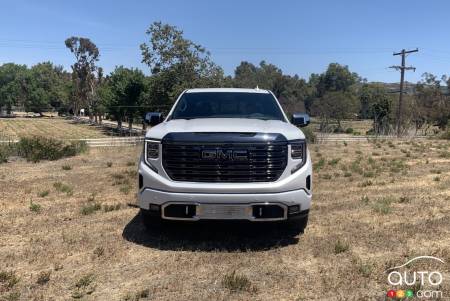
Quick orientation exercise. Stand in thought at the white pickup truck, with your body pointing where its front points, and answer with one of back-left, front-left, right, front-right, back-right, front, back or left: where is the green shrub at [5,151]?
back-right

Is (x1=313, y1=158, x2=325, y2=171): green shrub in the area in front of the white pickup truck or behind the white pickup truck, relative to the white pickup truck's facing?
behind

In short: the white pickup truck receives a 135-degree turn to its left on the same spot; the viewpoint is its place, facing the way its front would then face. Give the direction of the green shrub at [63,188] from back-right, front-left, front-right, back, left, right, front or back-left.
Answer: left

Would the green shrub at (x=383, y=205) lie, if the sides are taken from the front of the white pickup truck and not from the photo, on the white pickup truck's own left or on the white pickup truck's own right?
on the white pickup truck's own left

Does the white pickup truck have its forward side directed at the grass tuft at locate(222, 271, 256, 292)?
yes

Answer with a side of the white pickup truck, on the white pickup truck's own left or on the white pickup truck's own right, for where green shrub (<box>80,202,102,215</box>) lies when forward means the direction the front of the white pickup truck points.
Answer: on the white pickup truck's own right

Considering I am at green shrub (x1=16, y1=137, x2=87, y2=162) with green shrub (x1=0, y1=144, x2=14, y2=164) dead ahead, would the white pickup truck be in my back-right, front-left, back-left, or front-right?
back-left

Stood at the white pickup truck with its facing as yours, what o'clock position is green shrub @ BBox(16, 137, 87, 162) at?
The green shrub is roughly at 5 o'clock from the white pickup truck.

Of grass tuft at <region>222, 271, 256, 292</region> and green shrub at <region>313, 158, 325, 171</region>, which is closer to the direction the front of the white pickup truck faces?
the grass tuft

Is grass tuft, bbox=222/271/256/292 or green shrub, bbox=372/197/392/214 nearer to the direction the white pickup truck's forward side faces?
the grass tuft

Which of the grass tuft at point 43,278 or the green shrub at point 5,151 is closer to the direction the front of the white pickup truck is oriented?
the grass tuft

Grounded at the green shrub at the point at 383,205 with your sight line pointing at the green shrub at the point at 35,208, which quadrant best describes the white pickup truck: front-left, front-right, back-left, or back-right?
front-left

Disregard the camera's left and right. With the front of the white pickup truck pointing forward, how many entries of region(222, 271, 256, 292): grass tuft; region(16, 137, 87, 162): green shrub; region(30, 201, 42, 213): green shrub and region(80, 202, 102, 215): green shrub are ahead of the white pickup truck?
1

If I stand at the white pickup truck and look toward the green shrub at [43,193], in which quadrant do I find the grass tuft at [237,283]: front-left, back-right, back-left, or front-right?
back-left

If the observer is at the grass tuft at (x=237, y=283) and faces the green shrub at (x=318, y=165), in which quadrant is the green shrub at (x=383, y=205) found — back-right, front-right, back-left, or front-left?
front-right

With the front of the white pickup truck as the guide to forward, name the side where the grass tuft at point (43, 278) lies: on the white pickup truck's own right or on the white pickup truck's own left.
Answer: on the white pickup truck's own right

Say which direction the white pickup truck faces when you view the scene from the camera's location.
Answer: facing the viewer
